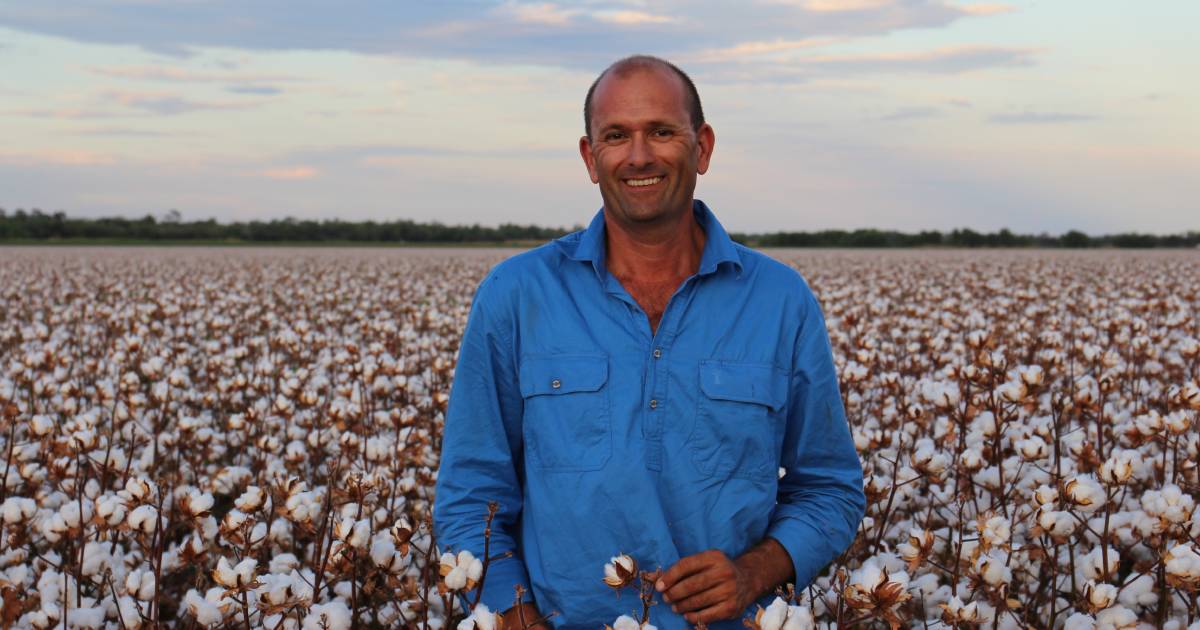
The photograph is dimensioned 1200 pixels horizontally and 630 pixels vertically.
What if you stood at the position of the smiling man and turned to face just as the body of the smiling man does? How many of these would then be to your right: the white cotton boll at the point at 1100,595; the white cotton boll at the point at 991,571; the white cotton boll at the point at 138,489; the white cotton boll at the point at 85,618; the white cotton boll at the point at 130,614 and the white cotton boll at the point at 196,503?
4

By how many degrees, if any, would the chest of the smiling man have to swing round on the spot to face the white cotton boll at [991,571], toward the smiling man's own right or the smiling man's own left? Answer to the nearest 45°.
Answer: approximately 90° to the smiling man's own left

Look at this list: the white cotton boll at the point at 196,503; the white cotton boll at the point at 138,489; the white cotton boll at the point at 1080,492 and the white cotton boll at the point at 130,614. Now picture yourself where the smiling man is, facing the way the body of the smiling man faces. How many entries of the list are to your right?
3

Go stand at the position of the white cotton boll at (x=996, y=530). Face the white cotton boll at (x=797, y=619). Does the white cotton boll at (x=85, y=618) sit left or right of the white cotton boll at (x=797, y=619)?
right

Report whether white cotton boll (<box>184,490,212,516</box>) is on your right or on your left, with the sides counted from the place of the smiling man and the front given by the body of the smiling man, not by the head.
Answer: on your right

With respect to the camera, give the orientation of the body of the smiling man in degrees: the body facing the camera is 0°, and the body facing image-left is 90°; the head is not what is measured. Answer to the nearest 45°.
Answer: approximately 0°

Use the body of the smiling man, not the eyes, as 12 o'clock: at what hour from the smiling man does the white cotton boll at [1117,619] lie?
The white cotton boll is roughly at 9 o'clock from the smiling man.

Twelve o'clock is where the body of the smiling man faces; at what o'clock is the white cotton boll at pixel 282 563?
The white cotton boll is roughly at 4 o'clock from the smiling man.

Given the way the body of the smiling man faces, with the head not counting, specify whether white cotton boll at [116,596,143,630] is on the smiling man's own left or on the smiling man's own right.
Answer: on the smiling man's own right

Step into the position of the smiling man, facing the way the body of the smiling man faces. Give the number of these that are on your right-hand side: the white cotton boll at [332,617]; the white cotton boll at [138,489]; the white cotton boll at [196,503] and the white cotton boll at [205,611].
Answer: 4

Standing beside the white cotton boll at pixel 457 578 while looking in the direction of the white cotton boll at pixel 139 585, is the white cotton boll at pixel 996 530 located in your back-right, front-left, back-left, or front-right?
back-right

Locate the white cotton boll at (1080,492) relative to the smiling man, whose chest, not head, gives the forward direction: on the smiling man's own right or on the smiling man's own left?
on the smiling man's own left

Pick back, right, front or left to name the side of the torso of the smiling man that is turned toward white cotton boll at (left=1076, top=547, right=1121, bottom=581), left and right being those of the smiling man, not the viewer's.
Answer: left

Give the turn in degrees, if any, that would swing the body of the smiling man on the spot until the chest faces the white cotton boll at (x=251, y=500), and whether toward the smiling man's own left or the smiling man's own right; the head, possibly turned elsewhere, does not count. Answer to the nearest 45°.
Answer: approximately 90° to the smiling man's own right
